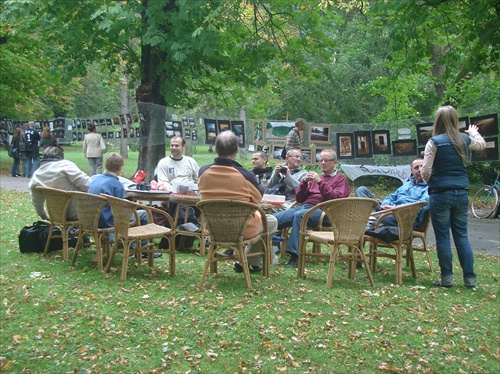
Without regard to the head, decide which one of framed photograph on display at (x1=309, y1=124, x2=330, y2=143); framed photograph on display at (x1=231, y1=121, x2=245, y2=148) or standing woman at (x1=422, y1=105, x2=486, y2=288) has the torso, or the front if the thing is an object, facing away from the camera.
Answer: the standing woman

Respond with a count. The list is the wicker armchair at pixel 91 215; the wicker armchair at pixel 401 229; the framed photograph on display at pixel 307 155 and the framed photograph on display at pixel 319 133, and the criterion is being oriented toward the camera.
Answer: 2

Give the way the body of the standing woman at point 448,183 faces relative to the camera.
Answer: away from the camera

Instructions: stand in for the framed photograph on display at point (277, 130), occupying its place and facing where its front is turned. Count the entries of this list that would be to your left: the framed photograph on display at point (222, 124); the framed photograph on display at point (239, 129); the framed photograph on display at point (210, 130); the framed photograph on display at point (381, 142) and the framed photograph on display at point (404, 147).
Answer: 2

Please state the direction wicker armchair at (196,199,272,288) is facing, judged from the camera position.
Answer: facing away from the viewer and to the right of the viewer

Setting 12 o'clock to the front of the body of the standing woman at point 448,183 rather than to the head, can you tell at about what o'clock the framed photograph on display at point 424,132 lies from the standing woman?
The framed photograph on display is roughly at 12 o'clock from the standing woman.

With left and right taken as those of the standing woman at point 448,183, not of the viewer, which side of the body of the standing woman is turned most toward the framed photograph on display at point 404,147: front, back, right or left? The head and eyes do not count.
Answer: front

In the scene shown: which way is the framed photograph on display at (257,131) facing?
toward the camera

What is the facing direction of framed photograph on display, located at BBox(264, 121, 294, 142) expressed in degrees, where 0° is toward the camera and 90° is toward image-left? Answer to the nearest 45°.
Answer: approximately 0°

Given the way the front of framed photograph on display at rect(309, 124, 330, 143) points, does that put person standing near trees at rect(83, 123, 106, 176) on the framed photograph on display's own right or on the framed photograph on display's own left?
on the framed photograph on display's own right

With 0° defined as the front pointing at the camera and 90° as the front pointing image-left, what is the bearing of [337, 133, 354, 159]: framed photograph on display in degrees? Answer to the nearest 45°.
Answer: approximately 0°

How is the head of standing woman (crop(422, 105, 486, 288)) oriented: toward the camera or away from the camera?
away from the camera

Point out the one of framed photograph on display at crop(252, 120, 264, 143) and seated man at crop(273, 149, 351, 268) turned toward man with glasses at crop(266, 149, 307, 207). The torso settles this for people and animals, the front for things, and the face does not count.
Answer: the framed photograph on display

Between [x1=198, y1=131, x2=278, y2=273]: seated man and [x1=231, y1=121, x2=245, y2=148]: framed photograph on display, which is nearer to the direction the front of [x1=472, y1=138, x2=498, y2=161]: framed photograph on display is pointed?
the seated man

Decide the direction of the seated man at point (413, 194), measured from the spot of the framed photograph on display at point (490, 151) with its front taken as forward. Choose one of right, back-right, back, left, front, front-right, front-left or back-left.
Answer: front

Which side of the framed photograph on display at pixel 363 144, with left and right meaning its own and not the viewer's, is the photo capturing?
front

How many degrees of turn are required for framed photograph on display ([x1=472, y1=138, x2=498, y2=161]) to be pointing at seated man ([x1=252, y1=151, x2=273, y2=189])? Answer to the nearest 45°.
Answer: approximately 45° to its right

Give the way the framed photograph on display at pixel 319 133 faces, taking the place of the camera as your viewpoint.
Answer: facing the viewer

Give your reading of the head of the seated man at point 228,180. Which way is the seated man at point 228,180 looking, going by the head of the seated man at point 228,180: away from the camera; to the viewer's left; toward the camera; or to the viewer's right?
away from the camera
